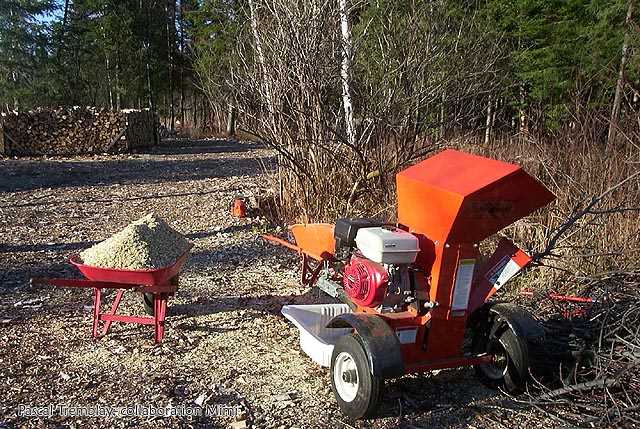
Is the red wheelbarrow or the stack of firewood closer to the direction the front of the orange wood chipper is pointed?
the stack of firewood

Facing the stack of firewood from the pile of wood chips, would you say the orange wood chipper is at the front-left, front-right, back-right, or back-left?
back-right

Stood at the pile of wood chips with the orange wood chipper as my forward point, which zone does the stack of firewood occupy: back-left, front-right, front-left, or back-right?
back-left

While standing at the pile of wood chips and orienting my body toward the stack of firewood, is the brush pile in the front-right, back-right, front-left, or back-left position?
back-right
